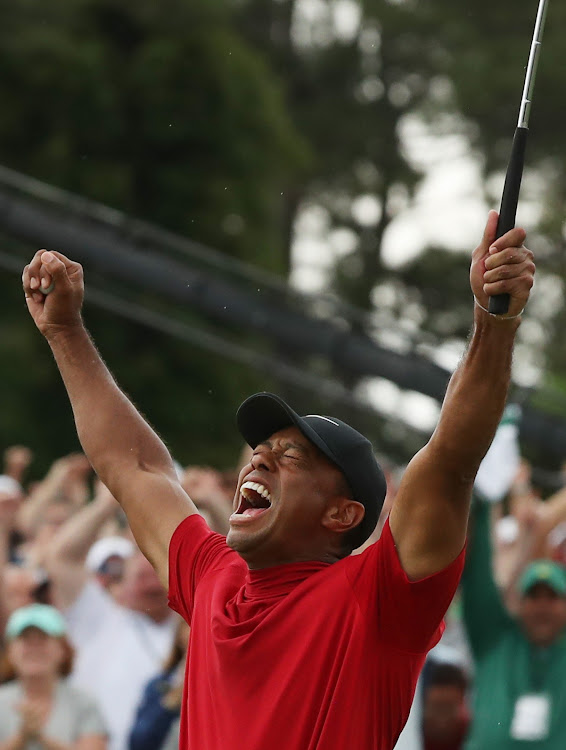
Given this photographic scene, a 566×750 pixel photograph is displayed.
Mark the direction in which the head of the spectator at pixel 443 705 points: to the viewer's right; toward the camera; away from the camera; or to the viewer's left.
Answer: toward the camera

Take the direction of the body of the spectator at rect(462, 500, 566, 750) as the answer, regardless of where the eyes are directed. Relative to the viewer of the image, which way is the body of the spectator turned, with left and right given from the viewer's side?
facing the viewer

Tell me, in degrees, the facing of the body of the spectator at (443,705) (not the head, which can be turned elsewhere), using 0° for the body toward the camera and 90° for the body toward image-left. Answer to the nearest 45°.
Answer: approximately 0°

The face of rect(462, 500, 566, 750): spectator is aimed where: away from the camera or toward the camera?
toward the camera

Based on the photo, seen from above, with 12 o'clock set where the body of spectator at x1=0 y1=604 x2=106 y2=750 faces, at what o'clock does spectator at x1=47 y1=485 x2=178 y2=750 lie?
spectator at x1=47 y1=485 x2=178 y2=750 is roughly at 7 o'clock from spectator at x1=0 y1=604 x2=106 y2=750.

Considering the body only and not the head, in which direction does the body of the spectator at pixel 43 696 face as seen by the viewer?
toward the camera

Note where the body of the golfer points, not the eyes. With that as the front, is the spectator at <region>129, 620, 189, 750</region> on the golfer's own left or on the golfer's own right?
on the golfer's own right

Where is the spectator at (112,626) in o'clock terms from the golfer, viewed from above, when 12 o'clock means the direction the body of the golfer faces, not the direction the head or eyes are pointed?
The spectator is roughly at 4 o'clock from the golfer.

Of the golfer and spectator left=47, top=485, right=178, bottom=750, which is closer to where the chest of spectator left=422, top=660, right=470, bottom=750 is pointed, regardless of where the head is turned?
the golfer

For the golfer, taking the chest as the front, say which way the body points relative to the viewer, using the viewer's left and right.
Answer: facing the viewer and to the left of the viewer

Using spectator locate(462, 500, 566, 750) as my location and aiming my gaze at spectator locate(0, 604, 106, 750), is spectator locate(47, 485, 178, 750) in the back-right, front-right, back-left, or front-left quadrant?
front-right

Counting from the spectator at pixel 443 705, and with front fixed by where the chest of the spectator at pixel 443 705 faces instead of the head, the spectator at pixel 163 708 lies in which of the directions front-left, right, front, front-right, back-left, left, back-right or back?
right

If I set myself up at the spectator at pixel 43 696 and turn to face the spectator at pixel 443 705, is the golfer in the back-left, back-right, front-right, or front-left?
front-right

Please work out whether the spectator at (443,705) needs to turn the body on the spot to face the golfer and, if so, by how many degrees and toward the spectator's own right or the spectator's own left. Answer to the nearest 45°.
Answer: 0° — they already face them
